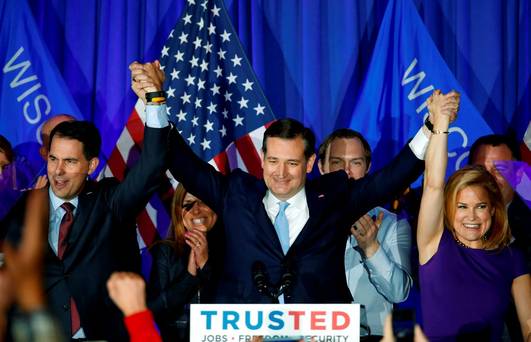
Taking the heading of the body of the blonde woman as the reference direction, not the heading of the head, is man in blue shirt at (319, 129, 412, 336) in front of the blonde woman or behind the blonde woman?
behind

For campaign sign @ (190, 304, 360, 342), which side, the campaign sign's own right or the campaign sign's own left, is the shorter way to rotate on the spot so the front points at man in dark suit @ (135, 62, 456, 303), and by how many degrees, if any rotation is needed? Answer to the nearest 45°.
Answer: approximately 180°

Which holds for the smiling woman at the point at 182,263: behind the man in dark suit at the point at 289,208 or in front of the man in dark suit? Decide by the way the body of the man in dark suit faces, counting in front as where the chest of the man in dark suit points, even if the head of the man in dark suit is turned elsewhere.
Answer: behind

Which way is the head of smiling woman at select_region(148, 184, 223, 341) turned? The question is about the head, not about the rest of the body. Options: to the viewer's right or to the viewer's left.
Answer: to the viewer's right

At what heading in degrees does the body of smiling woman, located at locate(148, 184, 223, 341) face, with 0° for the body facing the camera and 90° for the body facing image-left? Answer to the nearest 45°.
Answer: approximately 315°

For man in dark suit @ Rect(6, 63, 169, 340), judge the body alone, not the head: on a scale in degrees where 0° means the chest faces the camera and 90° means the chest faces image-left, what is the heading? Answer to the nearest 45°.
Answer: approximately 45°

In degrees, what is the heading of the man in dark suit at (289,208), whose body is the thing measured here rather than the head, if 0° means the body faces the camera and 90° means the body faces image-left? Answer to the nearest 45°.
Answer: approximately 0°

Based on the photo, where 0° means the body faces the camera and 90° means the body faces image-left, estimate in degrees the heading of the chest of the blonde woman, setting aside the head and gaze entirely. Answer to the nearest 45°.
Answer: approximately 0°
